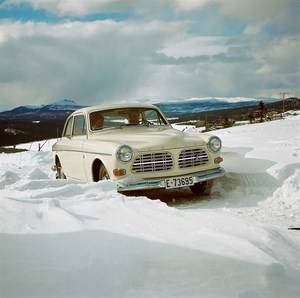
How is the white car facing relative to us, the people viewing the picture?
facing the viewer and to the right of the viewer
